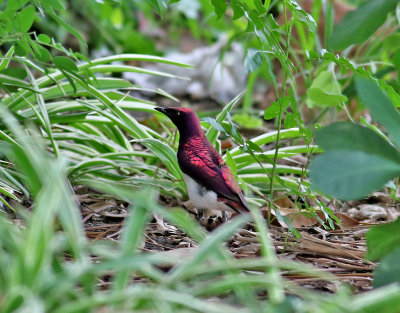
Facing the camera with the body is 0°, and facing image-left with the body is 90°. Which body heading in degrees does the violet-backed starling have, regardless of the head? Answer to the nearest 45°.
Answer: approximately 90°
